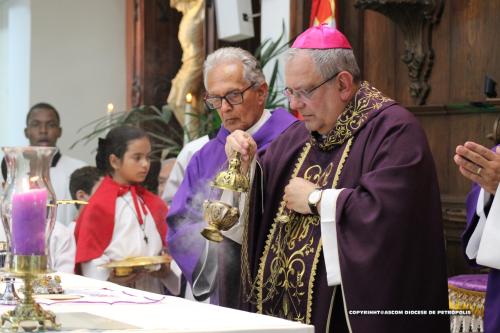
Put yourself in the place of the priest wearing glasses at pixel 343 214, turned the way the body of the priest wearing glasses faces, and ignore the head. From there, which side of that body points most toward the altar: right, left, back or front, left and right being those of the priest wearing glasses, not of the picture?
front

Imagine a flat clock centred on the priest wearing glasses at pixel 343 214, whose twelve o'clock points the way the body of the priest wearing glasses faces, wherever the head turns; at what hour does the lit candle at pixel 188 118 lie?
The lit candle is roughly at 4 o'clock from the priest wearing glasses.

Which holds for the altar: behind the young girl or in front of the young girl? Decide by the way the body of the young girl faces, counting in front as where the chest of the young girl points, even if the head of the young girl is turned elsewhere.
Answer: in front

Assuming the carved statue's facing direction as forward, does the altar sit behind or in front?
in front

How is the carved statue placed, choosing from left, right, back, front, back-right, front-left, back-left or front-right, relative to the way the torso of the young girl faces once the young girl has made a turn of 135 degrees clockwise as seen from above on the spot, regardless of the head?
right

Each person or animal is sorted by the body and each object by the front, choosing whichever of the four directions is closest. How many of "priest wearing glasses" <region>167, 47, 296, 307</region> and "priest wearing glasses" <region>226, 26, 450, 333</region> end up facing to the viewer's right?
0

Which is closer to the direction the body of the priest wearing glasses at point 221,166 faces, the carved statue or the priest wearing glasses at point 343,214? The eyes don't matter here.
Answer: the priest wearing glasses

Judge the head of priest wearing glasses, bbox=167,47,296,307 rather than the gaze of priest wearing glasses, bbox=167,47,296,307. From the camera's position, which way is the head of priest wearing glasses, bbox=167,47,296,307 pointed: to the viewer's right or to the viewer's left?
to the viewer's left
